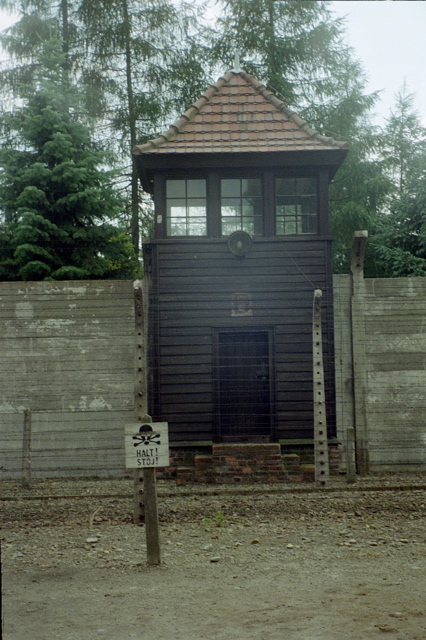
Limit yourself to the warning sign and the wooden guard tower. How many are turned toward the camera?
2

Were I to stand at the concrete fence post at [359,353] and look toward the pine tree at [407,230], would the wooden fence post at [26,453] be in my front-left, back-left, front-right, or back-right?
back-left

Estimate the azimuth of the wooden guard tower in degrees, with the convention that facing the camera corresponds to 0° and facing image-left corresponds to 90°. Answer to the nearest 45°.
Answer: approximately 0°

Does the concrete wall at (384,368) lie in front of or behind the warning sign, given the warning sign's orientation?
behind

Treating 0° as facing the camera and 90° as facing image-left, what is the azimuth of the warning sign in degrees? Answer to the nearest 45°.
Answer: approximately 0°

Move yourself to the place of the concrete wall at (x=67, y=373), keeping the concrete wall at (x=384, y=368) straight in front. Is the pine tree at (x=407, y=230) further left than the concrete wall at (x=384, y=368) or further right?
left

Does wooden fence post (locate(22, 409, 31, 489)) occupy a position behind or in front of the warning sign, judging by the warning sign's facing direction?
behind

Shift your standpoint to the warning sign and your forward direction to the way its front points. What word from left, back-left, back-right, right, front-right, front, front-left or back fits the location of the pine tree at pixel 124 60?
back

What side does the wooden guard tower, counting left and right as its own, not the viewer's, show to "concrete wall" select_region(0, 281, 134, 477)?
right

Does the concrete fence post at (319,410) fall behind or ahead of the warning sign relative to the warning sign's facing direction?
behind
